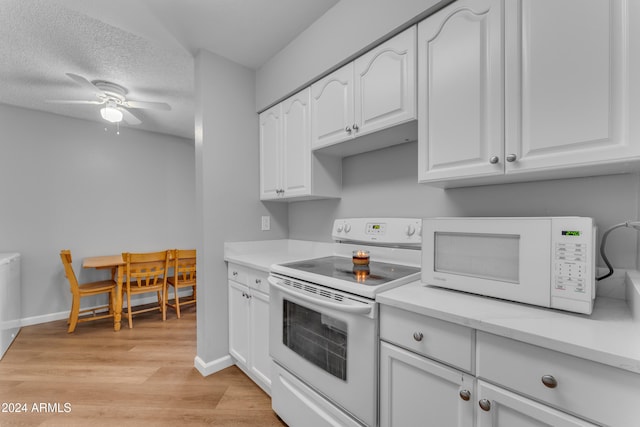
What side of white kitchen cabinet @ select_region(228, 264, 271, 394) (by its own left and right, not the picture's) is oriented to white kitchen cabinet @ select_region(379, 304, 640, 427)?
left

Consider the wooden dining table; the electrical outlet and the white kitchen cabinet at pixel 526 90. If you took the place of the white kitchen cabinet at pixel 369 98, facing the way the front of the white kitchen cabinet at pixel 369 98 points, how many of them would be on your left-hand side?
1

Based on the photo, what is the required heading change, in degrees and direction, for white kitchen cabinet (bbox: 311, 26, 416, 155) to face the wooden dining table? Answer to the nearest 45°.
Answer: approximately 45° to its right

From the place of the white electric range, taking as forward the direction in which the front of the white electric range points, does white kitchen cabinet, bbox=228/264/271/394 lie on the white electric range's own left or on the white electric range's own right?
on the white electric range's own right

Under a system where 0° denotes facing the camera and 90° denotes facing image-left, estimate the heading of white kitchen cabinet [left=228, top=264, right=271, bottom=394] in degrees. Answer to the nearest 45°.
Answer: approximately 45°

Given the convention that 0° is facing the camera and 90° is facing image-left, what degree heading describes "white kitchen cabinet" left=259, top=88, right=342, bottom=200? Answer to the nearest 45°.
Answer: approximately 45°

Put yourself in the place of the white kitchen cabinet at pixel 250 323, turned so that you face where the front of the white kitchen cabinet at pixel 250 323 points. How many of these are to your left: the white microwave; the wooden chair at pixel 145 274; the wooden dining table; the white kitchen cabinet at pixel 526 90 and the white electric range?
3
